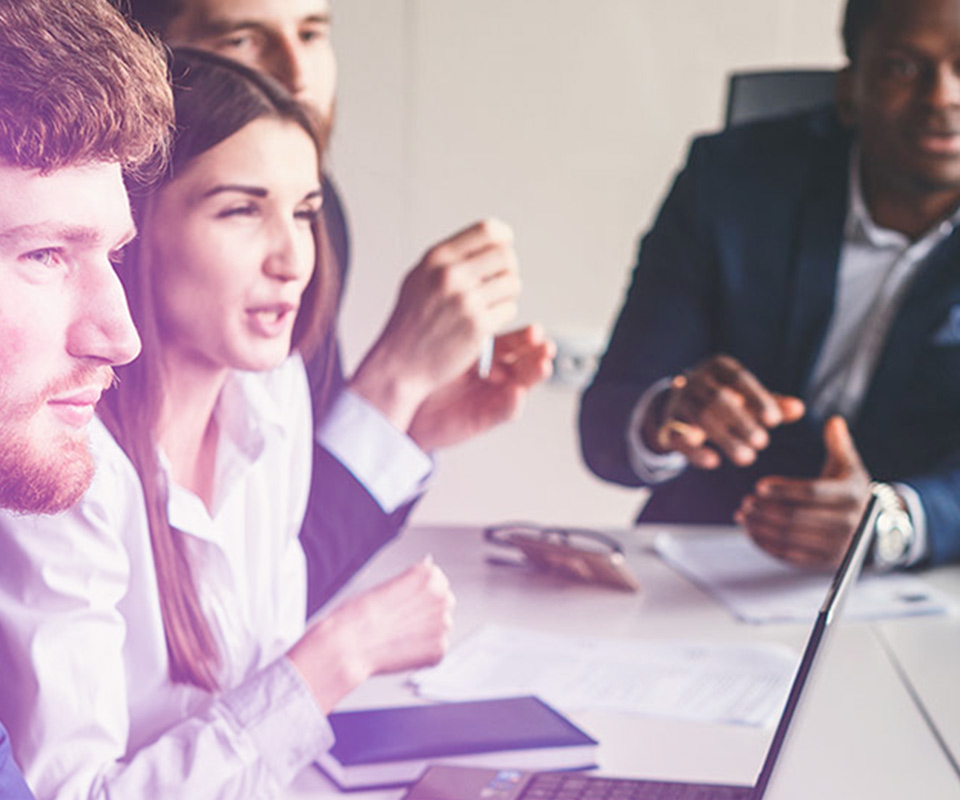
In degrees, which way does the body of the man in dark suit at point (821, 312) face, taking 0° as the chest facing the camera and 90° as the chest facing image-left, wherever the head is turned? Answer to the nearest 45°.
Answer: approximately 0°

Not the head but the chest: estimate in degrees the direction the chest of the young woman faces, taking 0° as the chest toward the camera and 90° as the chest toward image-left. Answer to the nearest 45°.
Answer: approximately 315°

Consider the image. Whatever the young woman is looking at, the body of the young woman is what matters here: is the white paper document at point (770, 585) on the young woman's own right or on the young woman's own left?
on the young woman's own left

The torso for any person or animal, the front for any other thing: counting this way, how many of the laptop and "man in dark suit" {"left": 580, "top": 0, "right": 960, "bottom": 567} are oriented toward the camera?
1

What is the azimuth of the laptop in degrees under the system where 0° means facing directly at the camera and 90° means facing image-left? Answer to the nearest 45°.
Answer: approximately 90°

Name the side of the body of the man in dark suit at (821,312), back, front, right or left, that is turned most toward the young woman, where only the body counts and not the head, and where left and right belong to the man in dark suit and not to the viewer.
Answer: front

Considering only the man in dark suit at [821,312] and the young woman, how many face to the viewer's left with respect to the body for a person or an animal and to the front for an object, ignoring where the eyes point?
0
